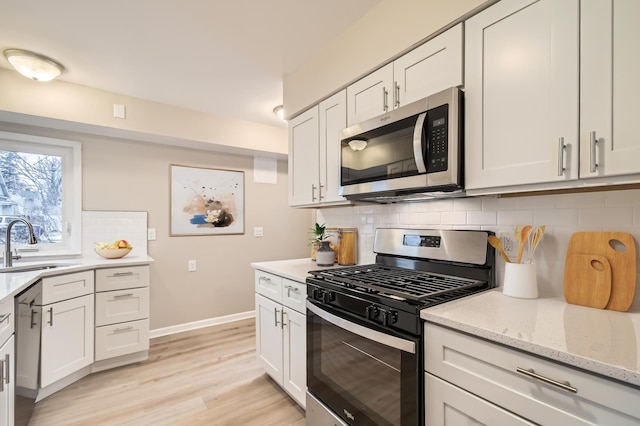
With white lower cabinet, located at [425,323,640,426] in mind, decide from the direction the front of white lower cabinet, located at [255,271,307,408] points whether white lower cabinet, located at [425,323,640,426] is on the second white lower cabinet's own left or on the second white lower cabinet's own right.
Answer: on the second white lower cabinet's own left

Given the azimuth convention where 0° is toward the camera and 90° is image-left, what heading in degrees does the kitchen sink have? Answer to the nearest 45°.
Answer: approximately 315°

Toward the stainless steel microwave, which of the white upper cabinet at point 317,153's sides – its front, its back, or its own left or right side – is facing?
left

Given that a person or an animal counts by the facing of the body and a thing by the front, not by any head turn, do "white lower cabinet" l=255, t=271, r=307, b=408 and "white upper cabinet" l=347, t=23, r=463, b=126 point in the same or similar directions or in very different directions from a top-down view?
same or similar directions

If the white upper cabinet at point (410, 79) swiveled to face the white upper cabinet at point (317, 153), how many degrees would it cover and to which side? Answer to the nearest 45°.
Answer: approximately 90° to its right

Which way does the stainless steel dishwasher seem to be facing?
to the viewer's right

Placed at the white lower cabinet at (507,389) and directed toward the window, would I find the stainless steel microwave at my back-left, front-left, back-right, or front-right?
front-right

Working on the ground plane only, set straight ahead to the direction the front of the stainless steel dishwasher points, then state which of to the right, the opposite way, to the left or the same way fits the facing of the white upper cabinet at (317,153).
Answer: the opposite way

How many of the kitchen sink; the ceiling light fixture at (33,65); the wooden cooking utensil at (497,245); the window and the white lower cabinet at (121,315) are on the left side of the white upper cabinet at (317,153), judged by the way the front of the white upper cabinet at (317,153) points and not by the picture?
1

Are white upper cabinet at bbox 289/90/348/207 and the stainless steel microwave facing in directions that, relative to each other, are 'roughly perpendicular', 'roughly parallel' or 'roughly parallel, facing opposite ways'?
roughly parallel
